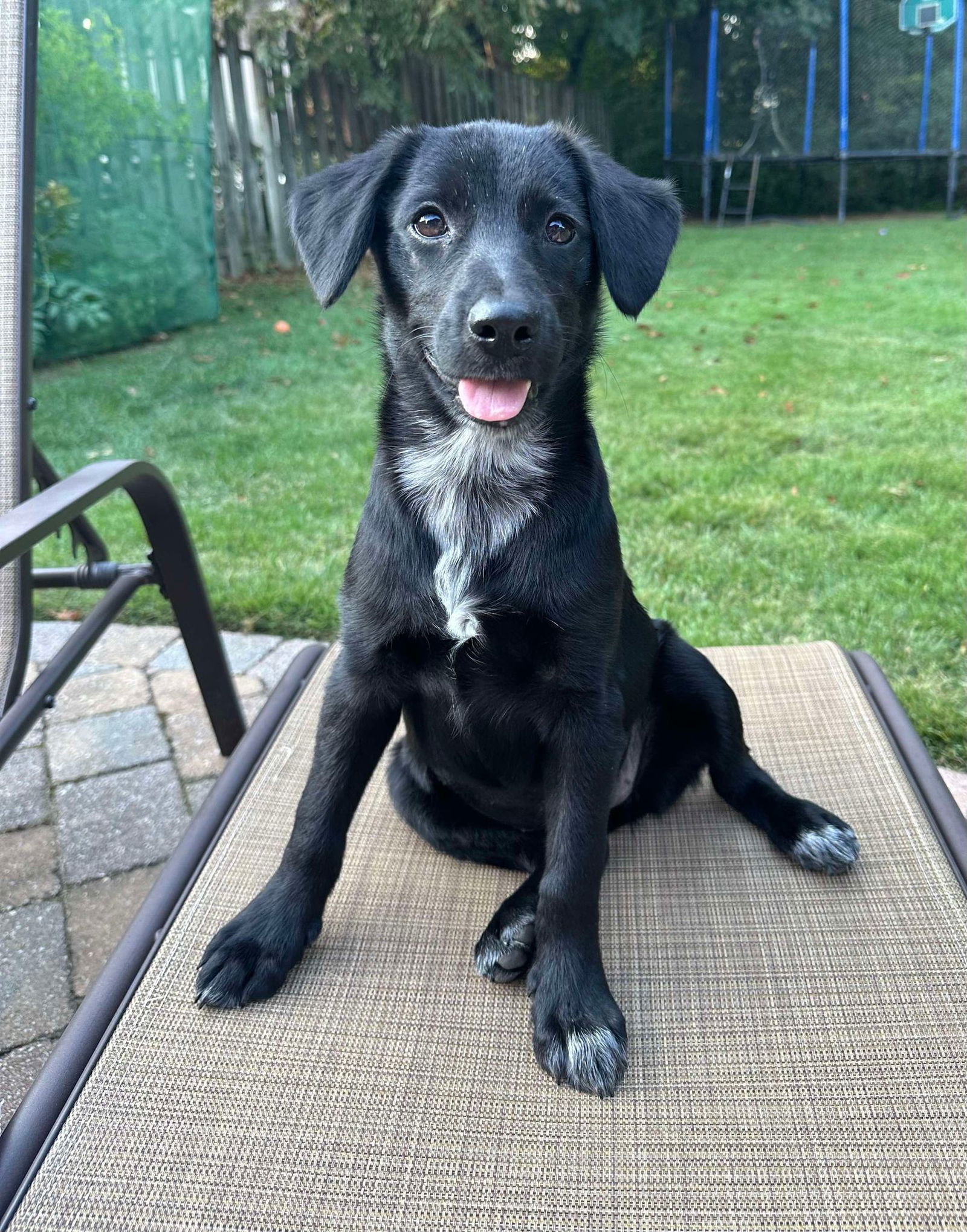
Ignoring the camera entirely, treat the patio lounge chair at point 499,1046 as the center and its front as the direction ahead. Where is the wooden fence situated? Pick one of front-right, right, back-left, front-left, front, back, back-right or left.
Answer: front

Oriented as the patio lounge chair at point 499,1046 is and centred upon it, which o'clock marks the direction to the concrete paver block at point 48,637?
The concrete paver block is roughly at 11 o'clock from the patio lounge chair.

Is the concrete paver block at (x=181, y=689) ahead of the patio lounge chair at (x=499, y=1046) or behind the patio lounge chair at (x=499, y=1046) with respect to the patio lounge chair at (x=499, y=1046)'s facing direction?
ahead
